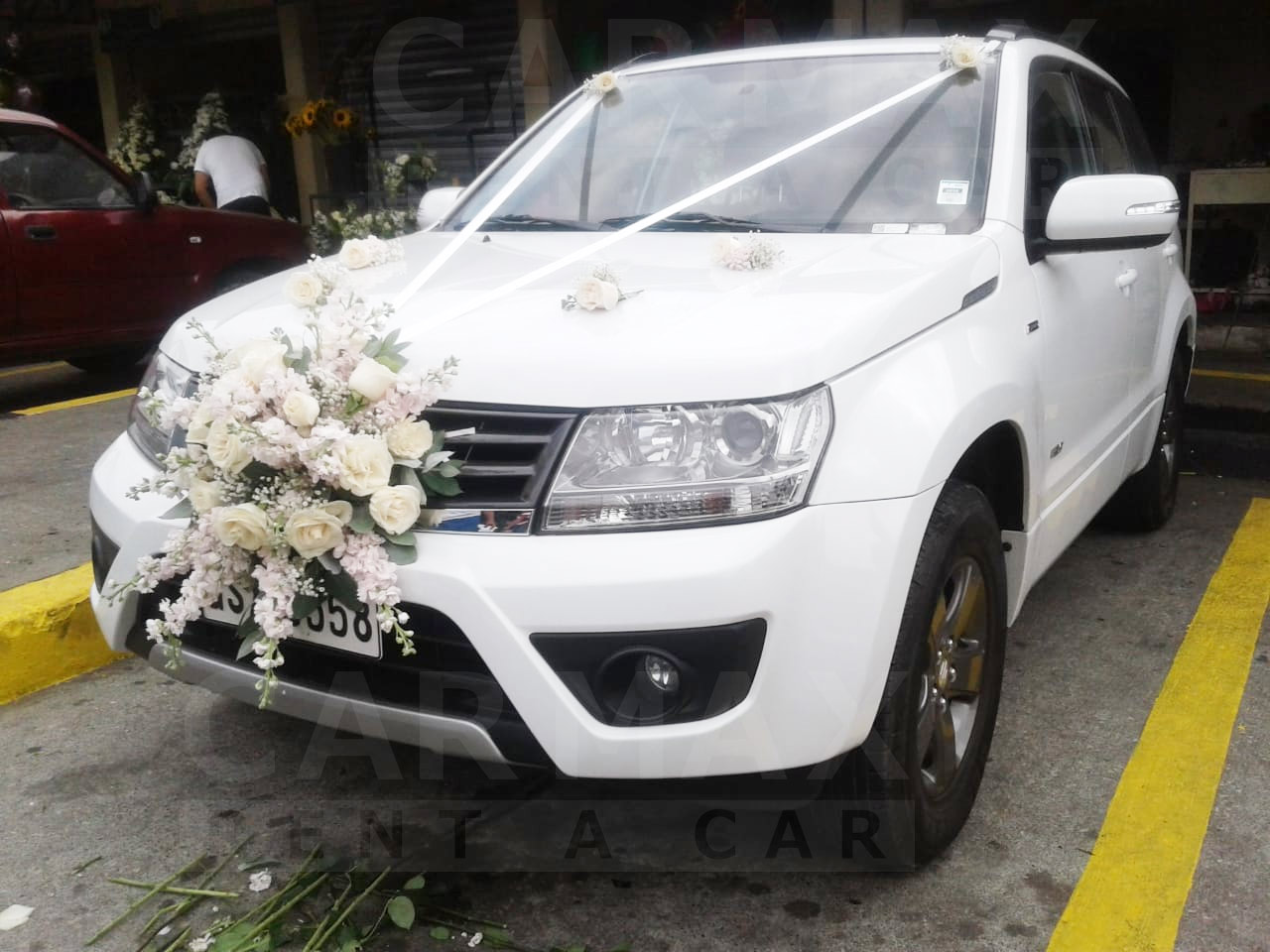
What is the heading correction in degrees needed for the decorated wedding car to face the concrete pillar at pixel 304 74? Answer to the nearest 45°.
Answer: approximately 135° to its right

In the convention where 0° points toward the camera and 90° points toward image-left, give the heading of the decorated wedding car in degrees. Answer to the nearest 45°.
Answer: approximately 45°

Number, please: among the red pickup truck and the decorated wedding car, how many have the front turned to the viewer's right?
1

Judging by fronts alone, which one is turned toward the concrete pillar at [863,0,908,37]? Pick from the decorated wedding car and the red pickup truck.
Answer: the red pickup truck

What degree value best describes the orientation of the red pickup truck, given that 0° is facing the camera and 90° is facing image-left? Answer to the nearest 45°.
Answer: approximately 270°

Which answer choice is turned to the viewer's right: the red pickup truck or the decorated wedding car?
the red pickup truck

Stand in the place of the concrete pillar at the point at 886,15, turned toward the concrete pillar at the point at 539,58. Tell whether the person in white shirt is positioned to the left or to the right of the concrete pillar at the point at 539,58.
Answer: left

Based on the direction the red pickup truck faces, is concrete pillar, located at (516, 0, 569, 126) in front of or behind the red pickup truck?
in front

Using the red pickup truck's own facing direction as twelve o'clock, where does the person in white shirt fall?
The person in white shirt is roughly at 10 o'clock from the red pickup truck.

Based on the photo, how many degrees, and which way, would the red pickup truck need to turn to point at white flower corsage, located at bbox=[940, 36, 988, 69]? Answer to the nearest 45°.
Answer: approximately 45° to its right

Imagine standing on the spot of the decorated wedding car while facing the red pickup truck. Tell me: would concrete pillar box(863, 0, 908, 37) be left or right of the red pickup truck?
right

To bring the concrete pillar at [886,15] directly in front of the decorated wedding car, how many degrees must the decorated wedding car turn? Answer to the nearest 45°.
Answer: approximately 135° to its right
